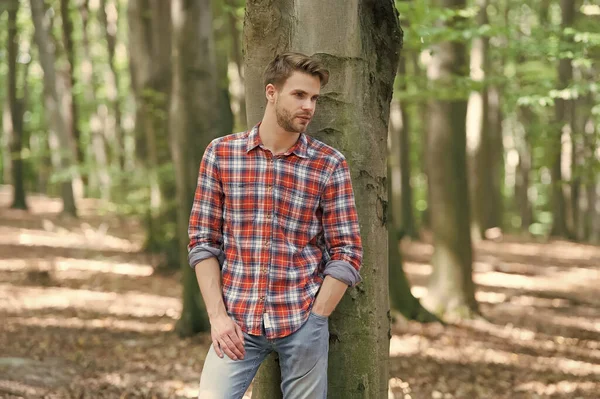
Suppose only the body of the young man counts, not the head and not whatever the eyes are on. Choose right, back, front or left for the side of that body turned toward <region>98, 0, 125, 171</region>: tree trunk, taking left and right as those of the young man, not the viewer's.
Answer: back

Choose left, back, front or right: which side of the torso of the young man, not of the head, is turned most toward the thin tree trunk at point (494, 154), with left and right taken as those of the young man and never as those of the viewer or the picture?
back

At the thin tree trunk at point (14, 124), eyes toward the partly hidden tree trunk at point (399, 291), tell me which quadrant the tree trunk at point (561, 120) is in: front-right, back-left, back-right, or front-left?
front-left

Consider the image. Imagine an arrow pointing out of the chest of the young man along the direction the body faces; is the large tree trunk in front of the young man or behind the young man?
behind

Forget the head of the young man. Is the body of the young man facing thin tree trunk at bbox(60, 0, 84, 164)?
no

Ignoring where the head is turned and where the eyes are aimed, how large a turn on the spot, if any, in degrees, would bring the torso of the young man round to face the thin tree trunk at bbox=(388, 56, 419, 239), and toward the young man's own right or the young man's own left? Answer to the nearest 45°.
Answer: approximately 180°

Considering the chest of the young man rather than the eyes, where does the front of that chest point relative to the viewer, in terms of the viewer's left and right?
facing the viewer

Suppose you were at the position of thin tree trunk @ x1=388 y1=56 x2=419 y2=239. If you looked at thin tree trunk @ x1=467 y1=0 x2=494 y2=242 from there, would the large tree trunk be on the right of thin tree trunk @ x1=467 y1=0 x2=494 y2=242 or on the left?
right

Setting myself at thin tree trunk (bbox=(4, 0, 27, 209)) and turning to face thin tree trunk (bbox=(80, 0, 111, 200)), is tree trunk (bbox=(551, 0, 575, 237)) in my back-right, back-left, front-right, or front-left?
front-right

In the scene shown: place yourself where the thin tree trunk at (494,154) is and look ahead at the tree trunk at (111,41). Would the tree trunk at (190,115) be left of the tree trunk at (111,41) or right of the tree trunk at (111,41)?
left

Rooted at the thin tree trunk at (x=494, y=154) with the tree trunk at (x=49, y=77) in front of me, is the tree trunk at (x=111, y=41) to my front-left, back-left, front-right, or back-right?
front-right

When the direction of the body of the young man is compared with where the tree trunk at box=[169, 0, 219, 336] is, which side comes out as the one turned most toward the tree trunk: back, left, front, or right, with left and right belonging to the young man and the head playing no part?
back

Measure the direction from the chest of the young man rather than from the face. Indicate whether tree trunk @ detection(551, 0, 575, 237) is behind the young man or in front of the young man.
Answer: behind
